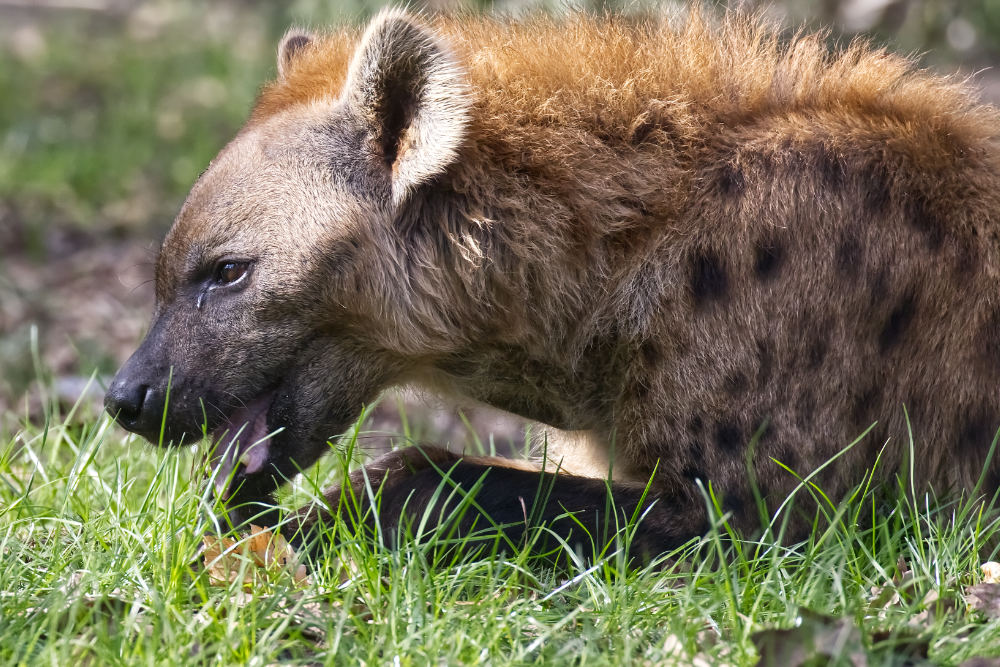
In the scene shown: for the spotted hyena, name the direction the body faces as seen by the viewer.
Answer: to the viewer's left

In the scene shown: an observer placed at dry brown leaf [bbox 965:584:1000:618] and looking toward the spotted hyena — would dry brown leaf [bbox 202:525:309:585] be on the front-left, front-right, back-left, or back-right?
front-left

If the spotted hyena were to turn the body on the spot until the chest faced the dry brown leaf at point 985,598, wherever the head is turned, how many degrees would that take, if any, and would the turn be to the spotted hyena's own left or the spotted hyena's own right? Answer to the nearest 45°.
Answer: approximately 135° to the spotted hyena's own left

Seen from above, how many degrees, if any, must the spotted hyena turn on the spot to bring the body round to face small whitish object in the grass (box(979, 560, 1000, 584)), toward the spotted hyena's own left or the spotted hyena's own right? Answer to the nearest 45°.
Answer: approximately 135° to the spotted hyena's own left

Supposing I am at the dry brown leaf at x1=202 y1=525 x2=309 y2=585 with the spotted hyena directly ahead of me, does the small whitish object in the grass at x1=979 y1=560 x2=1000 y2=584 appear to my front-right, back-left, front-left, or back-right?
front-right

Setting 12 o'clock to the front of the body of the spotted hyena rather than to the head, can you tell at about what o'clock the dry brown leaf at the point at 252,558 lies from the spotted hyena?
The dry brown leaf is roughly at 11 o'clock from the spotted hyena.

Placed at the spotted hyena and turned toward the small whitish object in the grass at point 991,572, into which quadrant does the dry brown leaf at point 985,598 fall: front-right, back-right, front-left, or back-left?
front-right

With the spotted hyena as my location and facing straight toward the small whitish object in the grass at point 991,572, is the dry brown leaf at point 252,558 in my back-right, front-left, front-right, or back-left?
back-right
